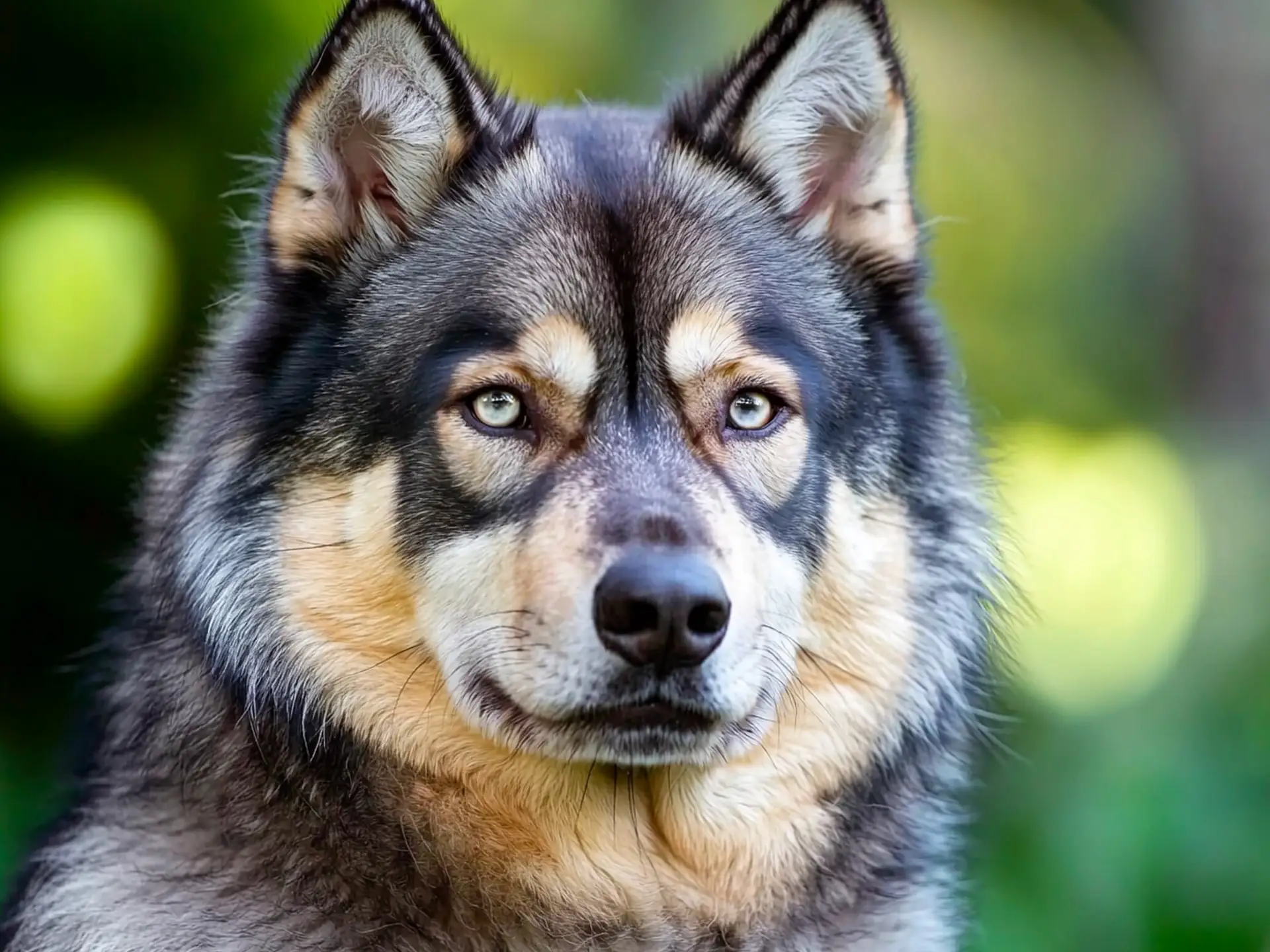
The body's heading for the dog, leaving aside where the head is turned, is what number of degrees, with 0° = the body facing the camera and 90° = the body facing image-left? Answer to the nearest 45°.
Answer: approximately 0°
